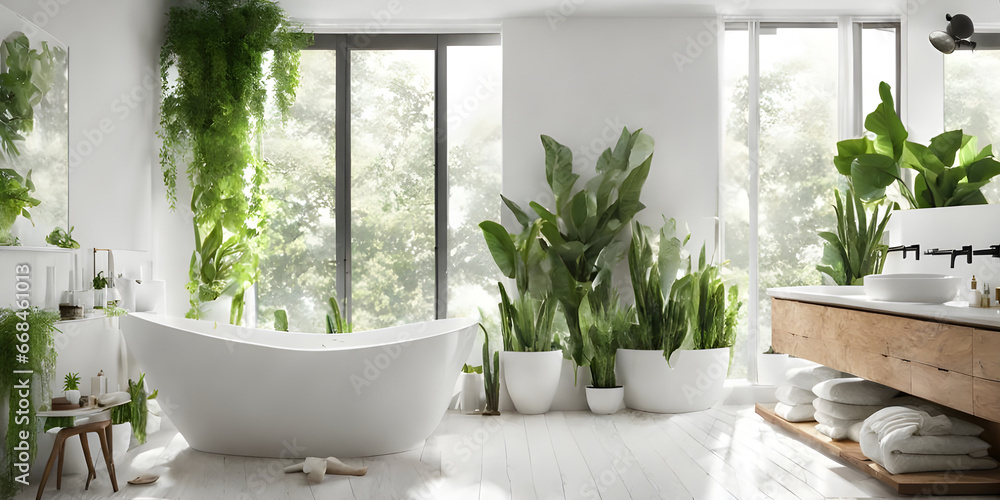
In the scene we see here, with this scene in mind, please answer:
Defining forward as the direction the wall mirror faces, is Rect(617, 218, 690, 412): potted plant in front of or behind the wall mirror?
in front

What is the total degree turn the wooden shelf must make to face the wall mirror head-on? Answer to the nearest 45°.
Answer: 0° — it already faces it

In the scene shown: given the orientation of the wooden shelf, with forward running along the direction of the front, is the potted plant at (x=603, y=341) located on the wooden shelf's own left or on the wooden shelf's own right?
on the wooden shelf's own right

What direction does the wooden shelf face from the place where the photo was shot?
facing the viewer and to the left of the viewer

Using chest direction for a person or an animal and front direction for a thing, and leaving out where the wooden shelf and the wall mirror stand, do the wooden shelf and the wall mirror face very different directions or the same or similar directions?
very different directions

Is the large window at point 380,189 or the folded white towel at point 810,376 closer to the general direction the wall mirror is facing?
the folded white towel

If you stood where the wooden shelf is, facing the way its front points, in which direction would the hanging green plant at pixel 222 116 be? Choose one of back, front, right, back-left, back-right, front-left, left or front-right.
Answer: front-right

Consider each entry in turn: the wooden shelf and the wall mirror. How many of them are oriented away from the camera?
0

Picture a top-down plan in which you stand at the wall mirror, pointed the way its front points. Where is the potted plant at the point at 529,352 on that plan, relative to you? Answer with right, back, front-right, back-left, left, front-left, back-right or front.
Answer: front-left

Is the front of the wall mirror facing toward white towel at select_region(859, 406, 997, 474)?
yes

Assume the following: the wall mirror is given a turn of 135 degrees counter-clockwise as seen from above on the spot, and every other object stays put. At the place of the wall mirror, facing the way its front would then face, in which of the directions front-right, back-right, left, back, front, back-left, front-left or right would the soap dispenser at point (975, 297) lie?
back-right

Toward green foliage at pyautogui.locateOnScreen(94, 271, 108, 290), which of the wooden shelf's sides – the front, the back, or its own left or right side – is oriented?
front

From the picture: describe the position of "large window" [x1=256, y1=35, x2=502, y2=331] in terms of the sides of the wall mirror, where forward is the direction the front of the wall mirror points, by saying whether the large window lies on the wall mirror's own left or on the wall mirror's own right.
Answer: on the wall mirror's own left

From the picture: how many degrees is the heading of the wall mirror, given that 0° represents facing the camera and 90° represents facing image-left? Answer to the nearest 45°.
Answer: approximately 315°
